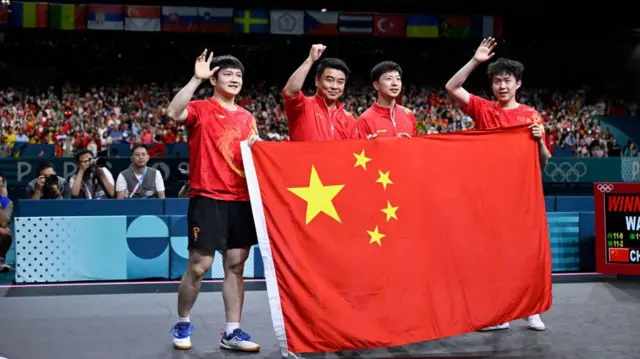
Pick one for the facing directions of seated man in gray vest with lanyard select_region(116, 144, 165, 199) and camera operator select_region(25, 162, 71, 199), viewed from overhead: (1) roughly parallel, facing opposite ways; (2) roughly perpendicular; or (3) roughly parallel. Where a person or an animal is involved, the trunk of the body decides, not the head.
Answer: roughly parallel

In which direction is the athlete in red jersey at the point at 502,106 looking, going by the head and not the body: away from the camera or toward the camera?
toward the camera

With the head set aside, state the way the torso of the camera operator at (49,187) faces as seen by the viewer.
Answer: toward the camera

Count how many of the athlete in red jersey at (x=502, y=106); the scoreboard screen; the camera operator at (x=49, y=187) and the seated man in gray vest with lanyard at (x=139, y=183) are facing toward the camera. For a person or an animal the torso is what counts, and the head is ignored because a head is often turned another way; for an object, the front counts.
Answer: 4

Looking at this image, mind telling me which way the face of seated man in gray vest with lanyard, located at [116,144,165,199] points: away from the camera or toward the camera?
toward the camera

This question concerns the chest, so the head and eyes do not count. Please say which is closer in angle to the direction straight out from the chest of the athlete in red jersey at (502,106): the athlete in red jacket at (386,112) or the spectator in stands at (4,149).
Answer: the athlete in red jacket

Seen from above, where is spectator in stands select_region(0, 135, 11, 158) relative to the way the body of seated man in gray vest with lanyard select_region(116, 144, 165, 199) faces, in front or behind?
behind

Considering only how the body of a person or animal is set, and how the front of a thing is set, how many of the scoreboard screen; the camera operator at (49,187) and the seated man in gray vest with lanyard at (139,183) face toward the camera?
3

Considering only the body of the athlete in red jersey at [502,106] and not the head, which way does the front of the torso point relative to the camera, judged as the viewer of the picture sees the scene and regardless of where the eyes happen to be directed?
toward the camera

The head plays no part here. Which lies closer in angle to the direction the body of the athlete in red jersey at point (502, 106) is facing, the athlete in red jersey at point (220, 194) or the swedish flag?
the athlete in red jersey
